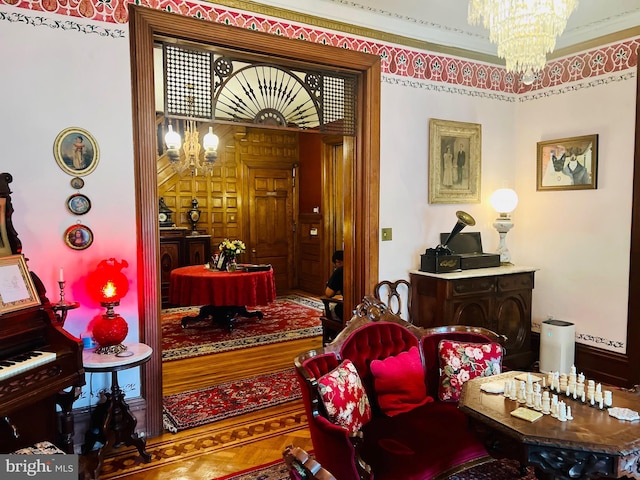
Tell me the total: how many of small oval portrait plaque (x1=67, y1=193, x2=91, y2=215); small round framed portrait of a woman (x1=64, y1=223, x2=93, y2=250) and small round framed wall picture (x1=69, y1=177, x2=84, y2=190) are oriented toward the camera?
3

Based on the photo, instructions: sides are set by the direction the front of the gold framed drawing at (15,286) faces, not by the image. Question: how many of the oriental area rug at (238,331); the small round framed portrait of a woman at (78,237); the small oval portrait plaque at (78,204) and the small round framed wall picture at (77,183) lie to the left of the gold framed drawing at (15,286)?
4

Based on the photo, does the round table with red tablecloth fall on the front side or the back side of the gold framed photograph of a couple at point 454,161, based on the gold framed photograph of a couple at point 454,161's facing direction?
on the back side

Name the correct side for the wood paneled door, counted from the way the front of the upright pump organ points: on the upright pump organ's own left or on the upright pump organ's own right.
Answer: on the upright pump organ's own left

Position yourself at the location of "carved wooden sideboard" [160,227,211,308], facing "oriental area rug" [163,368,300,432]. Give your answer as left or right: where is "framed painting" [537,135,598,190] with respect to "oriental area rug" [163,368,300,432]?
left

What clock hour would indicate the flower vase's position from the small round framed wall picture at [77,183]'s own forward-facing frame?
The flower vase is roughly at 7 o'clock from the small round framed wall picture.

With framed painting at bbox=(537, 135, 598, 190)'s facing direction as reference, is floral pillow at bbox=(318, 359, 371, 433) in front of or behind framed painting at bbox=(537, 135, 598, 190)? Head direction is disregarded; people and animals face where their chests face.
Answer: in front

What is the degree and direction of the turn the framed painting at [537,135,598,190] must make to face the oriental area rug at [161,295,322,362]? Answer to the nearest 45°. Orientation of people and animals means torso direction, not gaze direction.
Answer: approximately 45° to its right

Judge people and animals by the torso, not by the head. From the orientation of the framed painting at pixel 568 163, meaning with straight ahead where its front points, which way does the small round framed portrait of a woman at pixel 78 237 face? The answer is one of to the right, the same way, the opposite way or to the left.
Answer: to the left

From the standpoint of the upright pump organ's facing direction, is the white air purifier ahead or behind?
ahead

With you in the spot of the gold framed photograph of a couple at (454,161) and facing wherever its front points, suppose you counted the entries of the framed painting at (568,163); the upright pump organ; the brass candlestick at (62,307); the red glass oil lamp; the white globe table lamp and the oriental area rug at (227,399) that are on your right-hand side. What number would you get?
4

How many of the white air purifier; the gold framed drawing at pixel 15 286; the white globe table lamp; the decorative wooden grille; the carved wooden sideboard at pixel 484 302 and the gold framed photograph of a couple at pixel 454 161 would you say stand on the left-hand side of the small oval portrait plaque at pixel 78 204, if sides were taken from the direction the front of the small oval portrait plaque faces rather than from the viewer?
5

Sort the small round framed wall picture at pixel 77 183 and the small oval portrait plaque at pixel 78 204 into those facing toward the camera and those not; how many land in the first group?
2

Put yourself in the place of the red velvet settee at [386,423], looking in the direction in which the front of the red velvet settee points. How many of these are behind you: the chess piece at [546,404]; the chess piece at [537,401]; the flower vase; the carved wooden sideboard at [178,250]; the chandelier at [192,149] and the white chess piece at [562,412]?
3

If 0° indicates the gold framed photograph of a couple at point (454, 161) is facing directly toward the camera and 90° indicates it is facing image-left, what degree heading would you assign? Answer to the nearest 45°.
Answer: approximately 315°

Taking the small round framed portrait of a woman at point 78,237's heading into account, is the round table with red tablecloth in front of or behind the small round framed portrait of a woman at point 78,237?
behind
